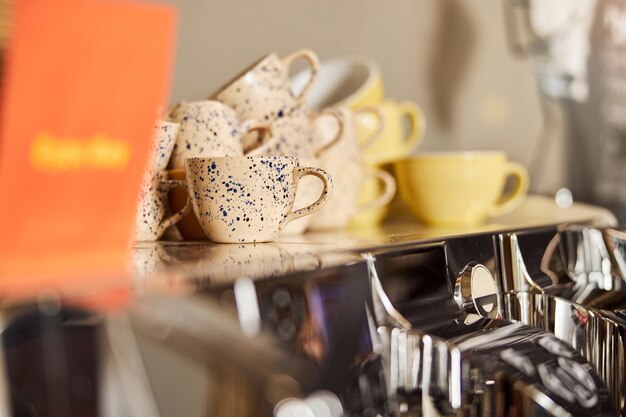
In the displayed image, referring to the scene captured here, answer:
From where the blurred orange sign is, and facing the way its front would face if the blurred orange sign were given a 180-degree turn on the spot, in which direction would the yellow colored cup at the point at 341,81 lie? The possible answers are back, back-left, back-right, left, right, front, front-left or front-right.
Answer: front-right

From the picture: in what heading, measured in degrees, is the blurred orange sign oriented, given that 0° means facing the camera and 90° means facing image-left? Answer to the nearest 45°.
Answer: approximately 0°

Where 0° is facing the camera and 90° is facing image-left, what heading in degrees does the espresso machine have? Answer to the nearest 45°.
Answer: approximately 315°

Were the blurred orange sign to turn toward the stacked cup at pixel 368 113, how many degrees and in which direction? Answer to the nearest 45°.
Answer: approximately 135° to its left
